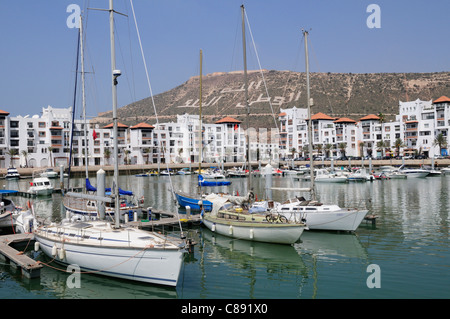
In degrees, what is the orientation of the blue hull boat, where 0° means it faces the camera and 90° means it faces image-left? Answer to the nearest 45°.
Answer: approximately 90°

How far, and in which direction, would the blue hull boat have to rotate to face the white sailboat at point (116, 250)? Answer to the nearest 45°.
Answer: approximately 90° to its left

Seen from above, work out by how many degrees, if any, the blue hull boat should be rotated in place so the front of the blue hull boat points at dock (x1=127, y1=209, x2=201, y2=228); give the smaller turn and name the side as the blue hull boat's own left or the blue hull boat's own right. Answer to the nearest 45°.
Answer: approximately 90° to the blue hull boat's own left
